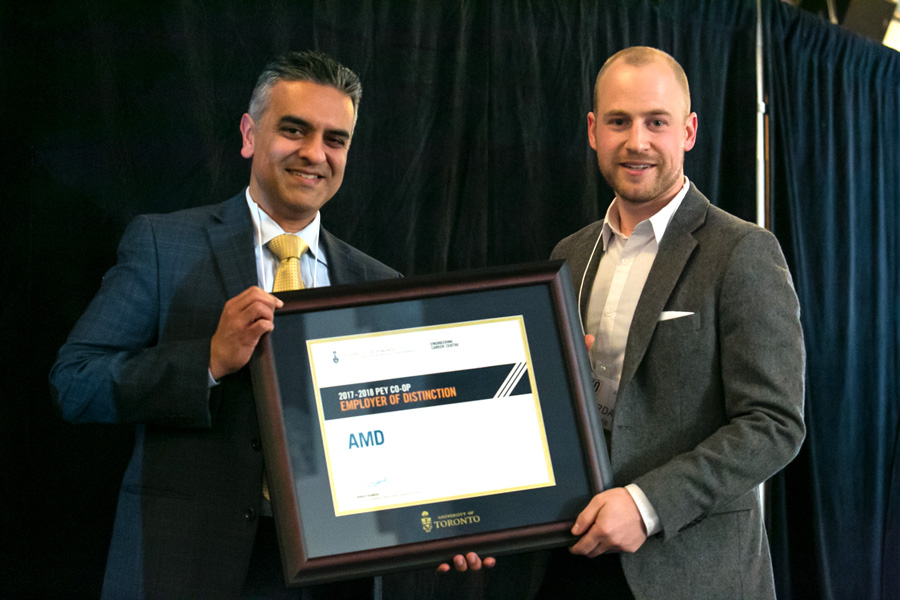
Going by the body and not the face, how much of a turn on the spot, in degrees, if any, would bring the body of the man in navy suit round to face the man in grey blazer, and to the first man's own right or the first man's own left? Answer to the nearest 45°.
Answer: approximately 45° to the first man's own left

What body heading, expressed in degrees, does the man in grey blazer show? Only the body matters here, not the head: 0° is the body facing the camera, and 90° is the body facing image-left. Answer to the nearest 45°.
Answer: approximately 45°

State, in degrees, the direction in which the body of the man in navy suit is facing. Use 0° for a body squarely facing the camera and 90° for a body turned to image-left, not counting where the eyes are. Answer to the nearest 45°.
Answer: approximately 315°
